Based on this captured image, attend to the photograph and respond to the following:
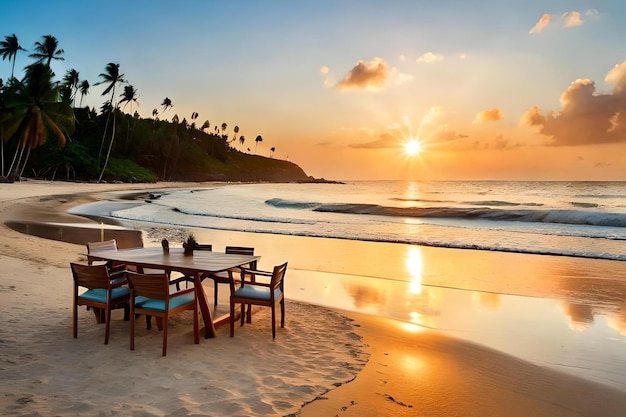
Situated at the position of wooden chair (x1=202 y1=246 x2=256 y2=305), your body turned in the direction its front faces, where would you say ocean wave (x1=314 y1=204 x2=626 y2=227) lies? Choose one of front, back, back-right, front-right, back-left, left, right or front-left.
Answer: back

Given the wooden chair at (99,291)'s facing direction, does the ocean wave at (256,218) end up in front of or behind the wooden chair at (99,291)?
in front

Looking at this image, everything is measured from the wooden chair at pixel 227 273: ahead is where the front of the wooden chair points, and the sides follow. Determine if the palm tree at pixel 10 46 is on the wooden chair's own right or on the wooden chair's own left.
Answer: on the wooden chair's own right

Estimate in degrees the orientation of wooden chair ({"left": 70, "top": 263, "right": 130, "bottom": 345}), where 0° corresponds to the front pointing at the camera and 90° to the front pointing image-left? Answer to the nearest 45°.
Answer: approximately 225°

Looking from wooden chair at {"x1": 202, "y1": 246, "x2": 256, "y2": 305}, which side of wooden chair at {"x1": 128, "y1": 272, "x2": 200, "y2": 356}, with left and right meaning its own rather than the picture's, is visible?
front

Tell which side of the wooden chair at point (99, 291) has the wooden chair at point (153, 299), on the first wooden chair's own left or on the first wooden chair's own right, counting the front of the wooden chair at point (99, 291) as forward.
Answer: on the first wooden chair's own right

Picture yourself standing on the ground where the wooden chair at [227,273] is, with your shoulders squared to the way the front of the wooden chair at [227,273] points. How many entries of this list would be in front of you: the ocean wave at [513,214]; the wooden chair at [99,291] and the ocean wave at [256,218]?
1

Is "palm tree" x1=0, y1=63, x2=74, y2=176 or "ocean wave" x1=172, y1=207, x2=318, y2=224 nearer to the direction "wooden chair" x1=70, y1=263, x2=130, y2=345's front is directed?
the ocean wave

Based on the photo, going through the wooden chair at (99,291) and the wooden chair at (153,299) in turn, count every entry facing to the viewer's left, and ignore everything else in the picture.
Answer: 0

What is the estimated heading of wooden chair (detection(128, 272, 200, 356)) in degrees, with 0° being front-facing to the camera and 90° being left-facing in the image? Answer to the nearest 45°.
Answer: approximately 225°

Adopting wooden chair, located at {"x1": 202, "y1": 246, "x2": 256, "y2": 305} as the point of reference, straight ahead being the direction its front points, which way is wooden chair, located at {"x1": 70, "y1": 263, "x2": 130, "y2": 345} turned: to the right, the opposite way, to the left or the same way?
the opposite way

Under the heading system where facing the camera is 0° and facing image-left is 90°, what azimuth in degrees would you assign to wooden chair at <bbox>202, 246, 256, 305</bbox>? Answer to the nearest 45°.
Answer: approximately 45°

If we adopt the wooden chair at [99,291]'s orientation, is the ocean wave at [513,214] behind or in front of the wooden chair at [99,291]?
in front

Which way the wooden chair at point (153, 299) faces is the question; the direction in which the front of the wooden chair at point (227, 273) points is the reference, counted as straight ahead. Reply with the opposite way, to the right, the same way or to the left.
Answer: the opposite way
